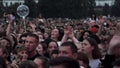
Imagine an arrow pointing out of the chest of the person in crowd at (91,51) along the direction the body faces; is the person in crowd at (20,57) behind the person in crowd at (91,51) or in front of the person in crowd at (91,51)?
in front

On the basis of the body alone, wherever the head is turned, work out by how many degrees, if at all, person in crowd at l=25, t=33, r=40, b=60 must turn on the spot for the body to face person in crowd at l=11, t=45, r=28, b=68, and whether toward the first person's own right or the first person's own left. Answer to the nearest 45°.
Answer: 0° — they already face them

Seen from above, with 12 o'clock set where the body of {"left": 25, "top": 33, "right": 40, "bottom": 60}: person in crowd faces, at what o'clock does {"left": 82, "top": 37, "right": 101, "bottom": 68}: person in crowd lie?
{"left": 82, "top": 37, "right": 101, "bottom": 68}: person in crowd is roughly at 8 o'clock from {"left": 25, "top": 33, "right": 40, "bottom": 60}: person in crowd.

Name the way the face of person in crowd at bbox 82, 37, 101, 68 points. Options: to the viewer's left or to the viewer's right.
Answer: to the viewer's left

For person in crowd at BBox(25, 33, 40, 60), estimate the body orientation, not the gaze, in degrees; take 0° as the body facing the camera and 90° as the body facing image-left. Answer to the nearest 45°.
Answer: approximately 45°
